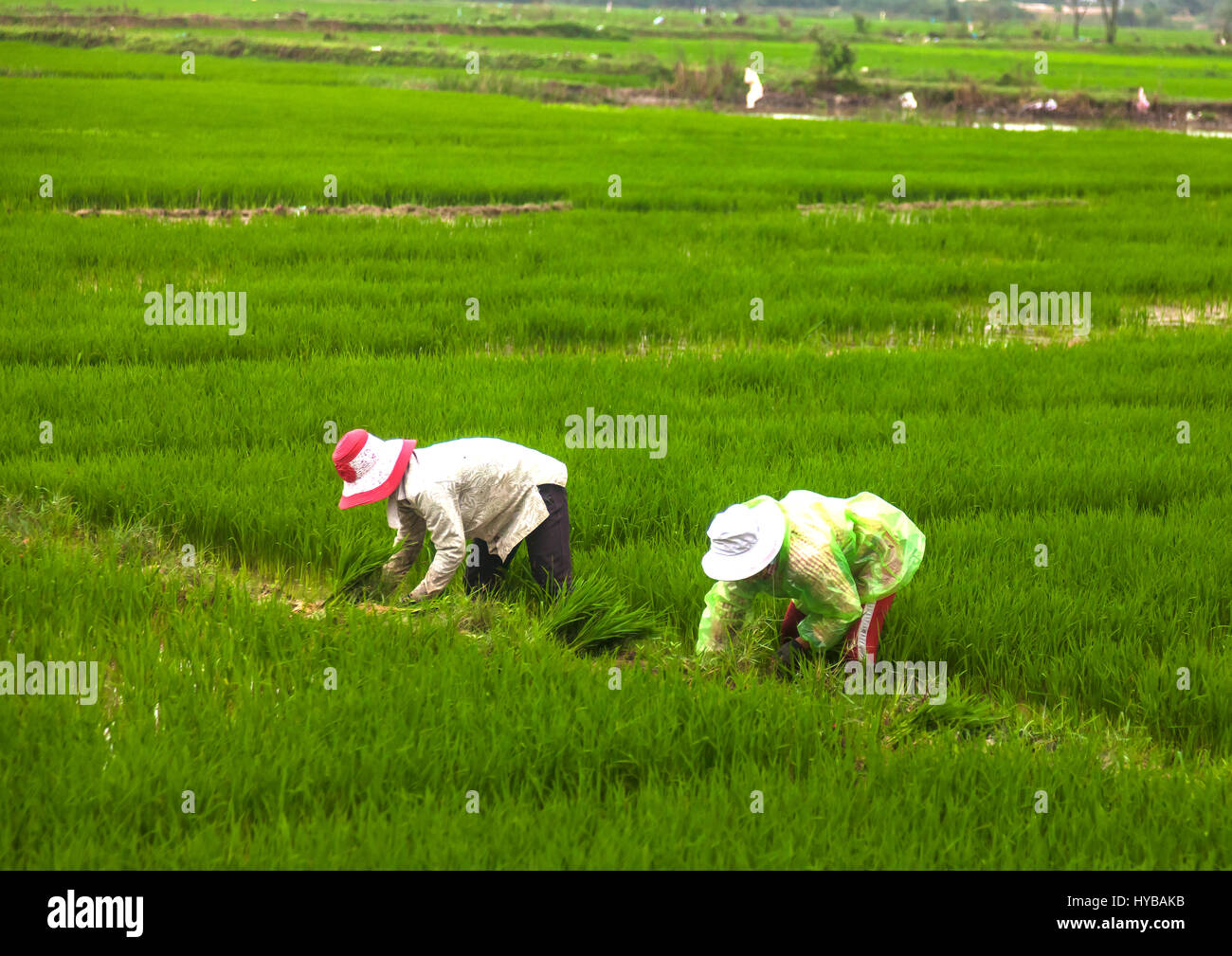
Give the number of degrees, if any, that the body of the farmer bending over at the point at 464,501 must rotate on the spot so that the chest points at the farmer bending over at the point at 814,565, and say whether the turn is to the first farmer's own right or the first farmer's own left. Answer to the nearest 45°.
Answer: approximately 135° to the first farmer's own left

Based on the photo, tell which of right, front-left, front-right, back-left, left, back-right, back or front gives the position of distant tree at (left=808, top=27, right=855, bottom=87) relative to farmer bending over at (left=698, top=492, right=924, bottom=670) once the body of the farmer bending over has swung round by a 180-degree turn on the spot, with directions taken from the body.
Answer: front-left

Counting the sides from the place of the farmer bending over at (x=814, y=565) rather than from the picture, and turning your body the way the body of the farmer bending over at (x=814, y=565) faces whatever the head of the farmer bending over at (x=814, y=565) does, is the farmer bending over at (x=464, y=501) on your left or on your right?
on your right

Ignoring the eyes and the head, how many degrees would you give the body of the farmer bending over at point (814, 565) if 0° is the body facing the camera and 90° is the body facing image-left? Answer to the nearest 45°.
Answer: approximately 45°

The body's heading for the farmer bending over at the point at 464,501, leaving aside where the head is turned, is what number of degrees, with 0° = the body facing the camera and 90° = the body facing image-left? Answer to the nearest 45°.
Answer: approximately 90°

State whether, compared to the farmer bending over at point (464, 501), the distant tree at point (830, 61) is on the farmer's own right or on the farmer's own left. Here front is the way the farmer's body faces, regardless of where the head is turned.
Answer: on the farmer's own right
